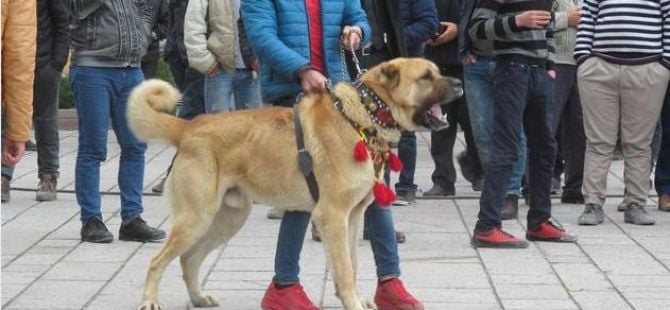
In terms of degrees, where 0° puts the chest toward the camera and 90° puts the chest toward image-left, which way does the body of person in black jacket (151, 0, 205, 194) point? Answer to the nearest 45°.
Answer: approximately 45°

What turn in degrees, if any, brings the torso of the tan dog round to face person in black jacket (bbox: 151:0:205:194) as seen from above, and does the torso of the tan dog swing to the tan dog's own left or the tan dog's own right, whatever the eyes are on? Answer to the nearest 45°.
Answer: approximately 90° to the tan dog's own left

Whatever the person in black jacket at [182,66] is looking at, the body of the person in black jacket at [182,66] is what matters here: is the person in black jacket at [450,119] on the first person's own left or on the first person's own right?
on the first person's own left

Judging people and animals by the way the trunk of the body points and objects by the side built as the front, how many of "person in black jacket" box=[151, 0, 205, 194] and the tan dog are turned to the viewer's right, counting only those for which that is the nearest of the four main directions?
1

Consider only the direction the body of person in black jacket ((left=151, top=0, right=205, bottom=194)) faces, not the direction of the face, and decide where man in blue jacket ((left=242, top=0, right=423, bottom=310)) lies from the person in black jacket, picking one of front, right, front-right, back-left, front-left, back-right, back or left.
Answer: front-left

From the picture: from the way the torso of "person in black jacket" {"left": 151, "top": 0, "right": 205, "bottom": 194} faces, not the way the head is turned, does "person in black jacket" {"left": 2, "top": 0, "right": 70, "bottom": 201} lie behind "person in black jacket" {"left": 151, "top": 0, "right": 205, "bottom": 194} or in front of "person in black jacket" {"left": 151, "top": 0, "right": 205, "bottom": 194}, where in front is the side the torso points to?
in front

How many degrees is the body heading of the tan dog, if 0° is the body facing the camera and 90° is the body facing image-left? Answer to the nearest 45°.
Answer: approximately 270°

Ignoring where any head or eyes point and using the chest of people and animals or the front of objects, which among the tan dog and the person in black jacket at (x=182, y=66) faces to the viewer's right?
the tan dog
